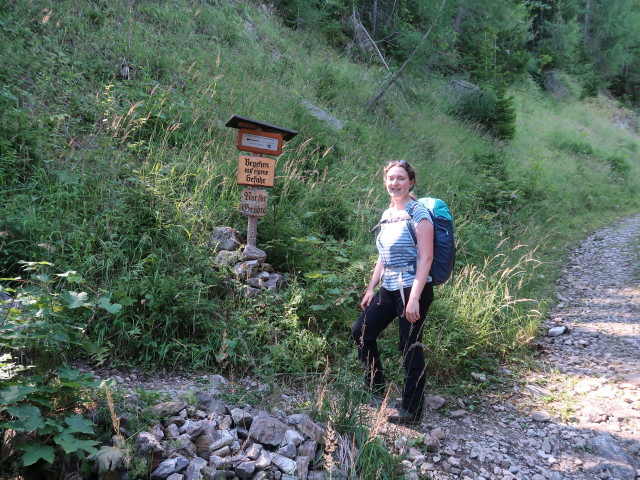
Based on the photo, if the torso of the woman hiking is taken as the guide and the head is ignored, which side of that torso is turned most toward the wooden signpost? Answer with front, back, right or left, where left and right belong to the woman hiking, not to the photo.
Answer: right

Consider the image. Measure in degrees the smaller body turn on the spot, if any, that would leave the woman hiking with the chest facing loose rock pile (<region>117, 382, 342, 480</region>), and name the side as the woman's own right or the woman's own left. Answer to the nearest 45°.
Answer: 0° — they already face it

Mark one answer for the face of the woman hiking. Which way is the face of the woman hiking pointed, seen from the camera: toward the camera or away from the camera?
toward the camera

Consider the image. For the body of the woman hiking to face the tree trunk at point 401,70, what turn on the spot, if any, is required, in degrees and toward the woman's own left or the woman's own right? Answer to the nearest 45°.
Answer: approximately 135° to the woman's own right

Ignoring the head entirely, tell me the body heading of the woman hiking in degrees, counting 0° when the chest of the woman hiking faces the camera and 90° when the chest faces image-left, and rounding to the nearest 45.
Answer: approximately 45°

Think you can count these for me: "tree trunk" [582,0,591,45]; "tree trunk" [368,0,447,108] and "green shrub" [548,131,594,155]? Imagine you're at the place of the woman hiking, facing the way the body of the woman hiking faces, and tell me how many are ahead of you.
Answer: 0

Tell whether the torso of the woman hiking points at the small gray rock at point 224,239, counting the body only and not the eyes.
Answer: no

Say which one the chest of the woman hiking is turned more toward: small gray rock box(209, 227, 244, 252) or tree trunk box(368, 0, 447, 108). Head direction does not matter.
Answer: the small gray rock

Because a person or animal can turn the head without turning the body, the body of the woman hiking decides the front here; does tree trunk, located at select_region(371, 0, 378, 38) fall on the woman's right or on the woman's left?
on the woman's right

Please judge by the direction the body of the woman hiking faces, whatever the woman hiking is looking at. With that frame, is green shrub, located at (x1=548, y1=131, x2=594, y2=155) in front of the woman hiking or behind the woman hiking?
behind
